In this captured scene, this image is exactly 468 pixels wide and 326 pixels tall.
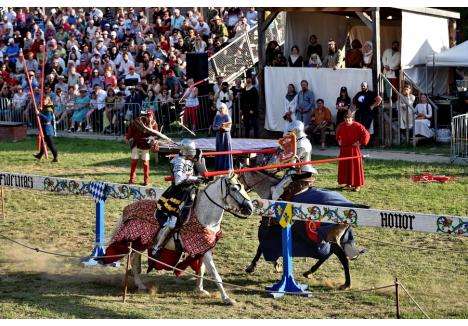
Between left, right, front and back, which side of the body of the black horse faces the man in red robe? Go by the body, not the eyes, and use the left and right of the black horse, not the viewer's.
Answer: right

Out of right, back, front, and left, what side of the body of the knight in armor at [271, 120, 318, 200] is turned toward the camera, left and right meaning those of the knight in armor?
left

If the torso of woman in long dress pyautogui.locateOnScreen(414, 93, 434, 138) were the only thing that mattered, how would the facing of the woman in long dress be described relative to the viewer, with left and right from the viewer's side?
facing the viewer and to the left of the viewer

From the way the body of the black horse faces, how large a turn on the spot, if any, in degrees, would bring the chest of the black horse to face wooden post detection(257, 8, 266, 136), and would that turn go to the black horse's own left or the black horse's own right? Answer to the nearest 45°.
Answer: approximately 90° to the black horse's own right

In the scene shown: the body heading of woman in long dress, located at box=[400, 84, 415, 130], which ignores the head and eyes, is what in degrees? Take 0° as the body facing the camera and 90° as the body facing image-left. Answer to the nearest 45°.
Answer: approximately 45°

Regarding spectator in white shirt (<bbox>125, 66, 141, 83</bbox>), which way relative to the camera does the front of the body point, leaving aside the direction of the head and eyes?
toward the camera

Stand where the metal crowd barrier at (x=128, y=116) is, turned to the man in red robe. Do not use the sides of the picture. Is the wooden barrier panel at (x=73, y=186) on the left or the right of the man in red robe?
right

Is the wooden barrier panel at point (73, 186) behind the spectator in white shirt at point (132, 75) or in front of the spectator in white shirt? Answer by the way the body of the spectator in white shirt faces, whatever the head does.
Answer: in front

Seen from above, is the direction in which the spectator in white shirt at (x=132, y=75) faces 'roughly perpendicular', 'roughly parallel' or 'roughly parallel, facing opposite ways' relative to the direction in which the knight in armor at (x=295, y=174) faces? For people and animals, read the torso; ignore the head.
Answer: roughly perpendicular

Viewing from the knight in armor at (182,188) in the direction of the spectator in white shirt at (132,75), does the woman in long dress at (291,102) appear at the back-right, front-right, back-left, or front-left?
front-right

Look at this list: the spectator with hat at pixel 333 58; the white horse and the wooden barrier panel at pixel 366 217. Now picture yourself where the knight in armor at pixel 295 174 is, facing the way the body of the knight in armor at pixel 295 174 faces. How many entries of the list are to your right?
1

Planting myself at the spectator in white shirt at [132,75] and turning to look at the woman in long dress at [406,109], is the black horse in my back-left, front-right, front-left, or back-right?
front-right

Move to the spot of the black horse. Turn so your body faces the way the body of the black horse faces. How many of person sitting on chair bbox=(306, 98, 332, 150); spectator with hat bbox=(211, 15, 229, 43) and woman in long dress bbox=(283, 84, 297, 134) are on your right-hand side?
3

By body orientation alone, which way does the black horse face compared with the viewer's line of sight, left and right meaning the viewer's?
facing to the left of the viewer

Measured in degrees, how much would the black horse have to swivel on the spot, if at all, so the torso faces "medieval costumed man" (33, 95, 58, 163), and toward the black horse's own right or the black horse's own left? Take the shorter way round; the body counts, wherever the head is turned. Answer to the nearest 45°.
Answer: approximately 45° to the black horse's own right

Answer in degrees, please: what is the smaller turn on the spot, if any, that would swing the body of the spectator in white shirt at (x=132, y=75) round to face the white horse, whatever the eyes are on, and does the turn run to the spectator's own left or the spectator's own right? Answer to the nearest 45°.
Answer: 0° — they already face it
